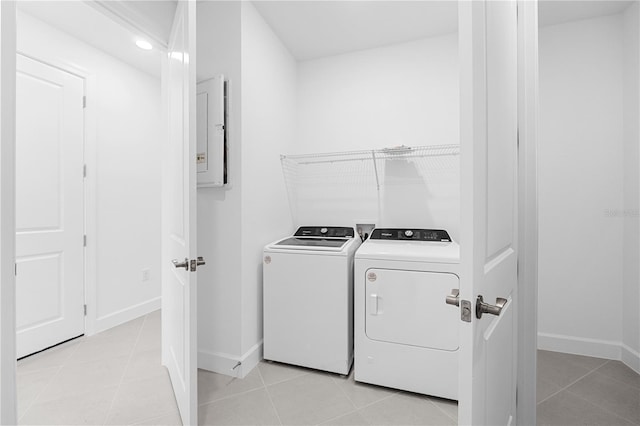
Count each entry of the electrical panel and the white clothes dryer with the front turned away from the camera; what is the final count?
0

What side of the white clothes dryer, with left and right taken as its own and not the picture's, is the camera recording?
front

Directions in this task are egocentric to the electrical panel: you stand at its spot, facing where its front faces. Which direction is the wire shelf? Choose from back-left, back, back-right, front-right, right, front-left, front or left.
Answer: back-left

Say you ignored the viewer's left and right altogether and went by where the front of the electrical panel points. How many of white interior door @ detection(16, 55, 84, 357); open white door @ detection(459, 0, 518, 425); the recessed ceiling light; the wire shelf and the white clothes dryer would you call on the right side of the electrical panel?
2

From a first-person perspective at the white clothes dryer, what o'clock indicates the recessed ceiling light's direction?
The recessed ceiling light is roughly at 3 o'clock from the white clothes dryer.

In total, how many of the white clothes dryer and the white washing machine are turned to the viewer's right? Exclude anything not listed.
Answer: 0

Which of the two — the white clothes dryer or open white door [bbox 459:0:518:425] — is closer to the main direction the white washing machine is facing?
the open white door

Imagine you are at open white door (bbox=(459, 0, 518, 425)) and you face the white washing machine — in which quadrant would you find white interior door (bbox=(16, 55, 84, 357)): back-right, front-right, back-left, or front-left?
front-left

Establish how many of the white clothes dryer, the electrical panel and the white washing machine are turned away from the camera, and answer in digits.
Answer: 0

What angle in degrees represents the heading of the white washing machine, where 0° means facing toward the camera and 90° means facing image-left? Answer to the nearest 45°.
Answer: approximately 45°
